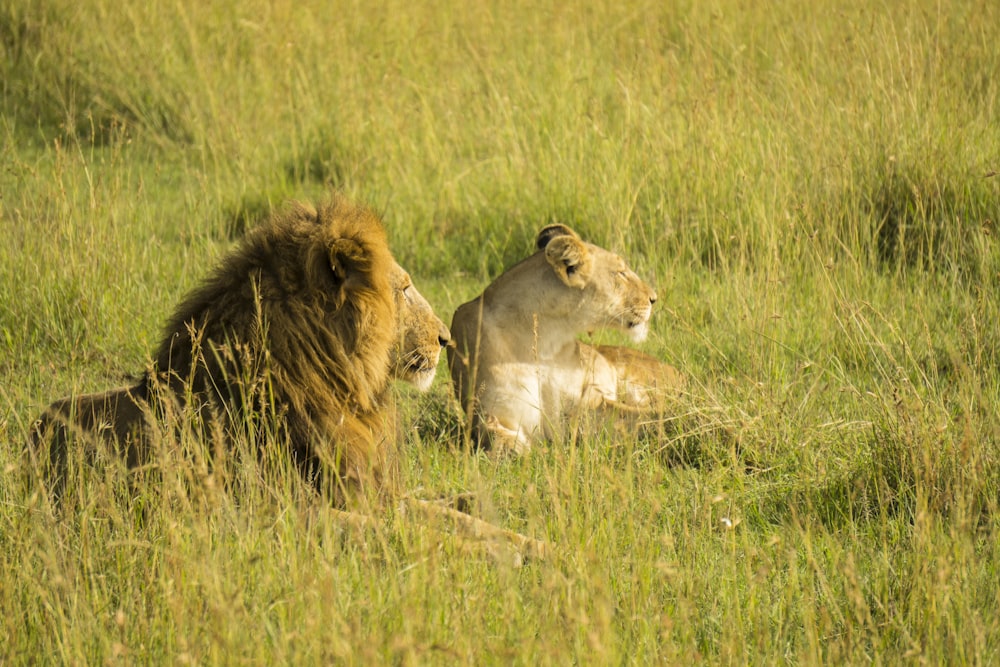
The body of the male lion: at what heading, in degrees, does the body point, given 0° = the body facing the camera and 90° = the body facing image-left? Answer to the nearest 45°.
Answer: approximately 270°
